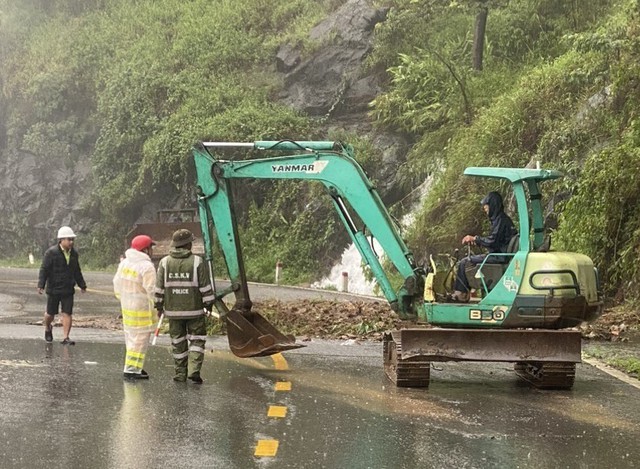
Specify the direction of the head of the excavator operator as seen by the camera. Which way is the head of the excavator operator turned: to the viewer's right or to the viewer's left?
to the viewer's left

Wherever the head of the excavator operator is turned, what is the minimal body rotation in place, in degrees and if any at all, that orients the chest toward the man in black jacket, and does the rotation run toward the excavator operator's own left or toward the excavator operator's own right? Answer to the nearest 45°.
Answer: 0° — they already face them

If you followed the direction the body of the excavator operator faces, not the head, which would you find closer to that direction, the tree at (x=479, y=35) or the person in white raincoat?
the person in white raincoat

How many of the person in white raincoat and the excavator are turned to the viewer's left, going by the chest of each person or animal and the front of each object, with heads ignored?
1

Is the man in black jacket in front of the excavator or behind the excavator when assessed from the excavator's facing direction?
in front

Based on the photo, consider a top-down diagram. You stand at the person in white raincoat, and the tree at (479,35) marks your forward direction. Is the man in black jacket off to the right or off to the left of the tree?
left

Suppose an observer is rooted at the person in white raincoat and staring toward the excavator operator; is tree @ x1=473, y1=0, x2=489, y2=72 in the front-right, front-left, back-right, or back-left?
front-left

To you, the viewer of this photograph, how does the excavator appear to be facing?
facing to the left of the viewer

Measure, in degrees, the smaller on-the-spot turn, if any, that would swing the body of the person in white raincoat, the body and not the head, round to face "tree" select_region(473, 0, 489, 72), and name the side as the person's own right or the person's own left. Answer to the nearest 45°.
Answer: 0° — they already face it

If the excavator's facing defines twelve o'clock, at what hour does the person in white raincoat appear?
The person in white raincoat is roughly at 12 o'clock from the excavator.

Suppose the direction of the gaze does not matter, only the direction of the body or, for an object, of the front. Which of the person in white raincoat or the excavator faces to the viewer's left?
the excavator

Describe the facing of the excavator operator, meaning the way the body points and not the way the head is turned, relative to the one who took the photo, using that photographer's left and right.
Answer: facing to the left of the viewer

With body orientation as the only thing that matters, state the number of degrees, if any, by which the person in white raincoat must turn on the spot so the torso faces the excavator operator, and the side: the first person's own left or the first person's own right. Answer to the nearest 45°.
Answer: approximately 45° to the first person's own right

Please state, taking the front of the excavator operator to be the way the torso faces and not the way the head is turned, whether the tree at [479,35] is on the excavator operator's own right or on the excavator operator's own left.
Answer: on the excavator operator's own right

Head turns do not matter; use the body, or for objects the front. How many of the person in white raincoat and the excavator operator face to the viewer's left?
1
